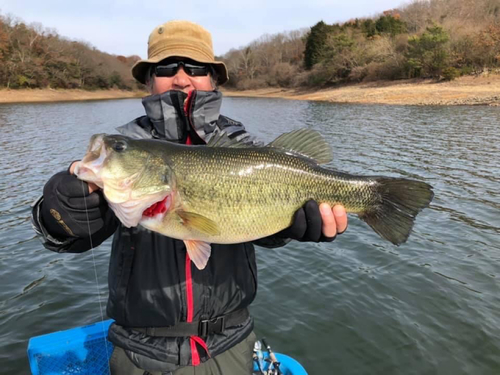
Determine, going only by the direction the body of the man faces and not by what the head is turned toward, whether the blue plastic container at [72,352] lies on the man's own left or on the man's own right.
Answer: on the man's own right

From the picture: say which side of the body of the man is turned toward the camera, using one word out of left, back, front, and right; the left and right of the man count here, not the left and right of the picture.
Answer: front
